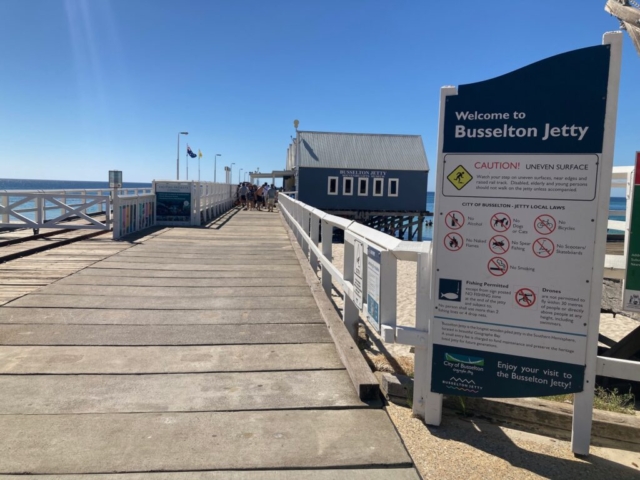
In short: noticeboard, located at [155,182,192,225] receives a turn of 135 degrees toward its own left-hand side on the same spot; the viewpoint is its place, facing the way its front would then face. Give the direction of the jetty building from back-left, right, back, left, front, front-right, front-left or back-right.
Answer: front

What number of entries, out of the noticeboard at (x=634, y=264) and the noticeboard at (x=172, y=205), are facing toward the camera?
2

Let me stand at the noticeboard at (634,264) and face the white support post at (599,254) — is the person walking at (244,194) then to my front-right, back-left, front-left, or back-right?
back-right

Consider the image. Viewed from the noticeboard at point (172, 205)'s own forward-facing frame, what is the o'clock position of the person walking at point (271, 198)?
The person walking is roughly at 7 o'clock from the noticeboard.

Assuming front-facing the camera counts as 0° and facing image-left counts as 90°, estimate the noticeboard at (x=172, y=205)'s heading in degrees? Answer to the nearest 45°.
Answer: approximately 0°

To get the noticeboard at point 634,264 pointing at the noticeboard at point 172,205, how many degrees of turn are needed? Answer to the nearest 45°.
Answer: approximately 135° to its right

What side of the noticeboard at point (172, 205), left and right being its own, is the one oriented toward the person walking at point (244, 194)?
back

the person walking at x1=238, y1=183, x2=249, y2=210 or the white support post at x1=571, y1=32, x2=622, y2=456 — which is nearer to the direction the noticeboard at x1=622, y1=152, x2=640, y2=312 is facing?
the white support post

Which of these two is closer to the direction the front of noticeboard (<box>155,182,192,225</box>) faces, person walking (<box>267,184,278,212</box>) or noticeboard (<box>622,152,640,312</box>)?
the noticeboard

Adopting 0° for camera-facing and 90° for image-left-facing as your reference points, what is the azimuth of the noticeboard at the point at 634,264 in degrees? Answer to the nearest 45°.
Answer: approximately 0°

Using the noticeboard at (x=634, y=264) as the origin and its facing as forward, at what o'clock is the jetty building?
The jetty building is roughly at 5 o'clock from the noticeboard.

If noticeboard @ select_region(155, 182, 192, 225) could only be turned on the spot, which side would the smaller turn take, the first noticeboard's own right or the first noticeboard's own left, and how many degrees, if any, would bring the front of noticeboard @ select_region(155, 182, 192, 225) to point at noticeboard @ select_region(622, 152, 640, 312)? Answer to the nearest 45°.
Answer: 0° — it already faces it

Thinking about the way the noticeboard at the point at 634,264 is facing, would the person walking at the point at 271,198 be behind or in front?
behind
